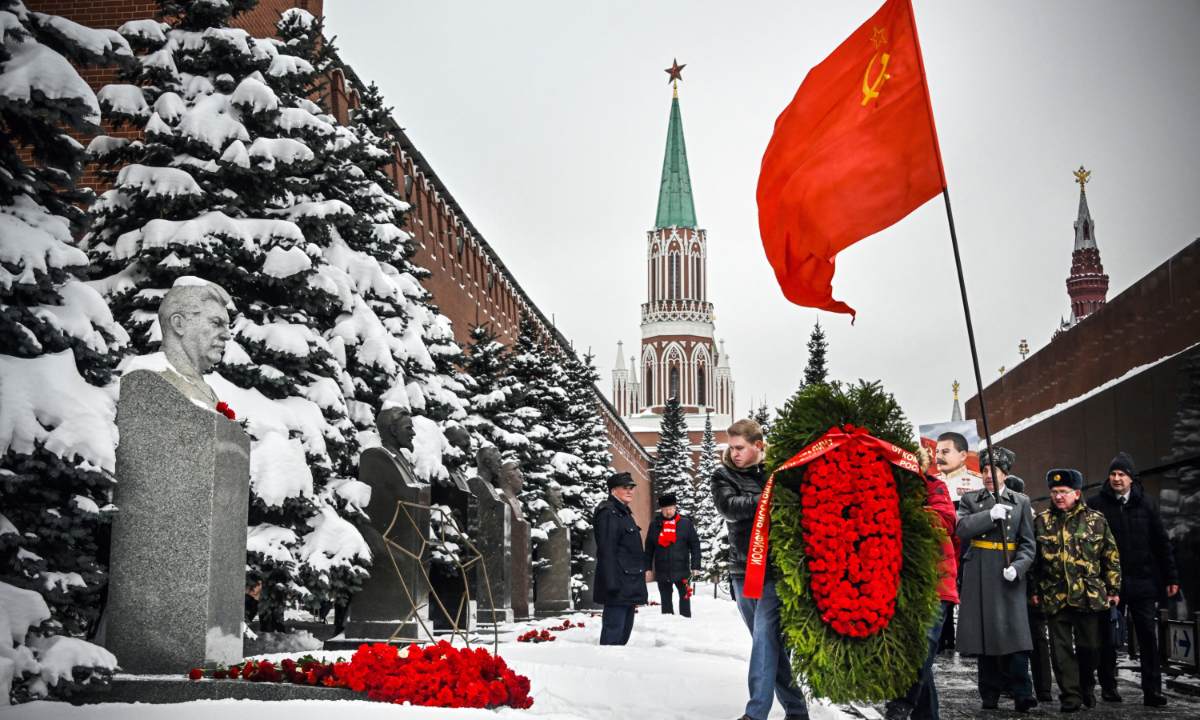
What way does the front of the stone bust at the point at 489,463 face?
to the viewer's right

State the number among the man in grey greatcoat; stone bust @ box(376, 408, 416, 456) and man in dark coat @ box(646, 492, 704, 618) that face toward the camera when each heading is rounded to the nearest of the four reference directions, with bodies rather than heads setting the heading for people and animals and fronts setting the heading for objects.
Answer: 2

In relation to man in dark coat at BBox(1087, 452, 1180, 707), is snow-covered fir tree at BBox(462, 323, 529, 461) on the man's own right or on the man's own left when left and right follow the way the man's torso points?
on the man's own right

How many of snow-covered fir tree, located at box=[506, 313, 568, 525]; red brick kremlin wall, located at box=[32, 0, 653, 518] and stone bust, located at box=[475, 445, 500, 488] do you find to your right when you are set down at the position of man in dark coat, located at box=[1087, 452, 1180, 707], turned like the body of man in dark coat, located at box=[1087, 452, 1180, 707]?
3

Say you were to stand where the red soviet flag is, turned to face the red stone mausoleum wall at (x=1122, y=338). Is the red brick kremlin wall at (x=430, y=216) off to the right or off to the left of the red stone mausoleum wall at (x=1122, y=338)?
left

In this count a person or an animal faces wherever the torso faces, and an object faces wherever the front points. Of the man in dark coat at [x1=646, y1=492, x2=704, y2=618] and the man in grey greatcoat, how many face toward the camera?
2

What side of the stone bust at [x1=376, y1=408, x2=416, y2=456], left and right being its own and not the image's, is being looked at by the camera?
right

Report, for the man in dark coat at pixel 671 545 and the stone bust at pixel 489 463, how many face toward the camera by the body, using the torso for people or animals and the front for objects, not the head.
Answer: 1

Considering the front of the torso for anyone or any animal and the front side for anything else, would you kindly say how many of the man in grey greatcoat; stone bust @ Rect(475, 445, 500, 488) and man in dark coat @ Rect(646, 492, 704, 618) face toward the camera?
2
